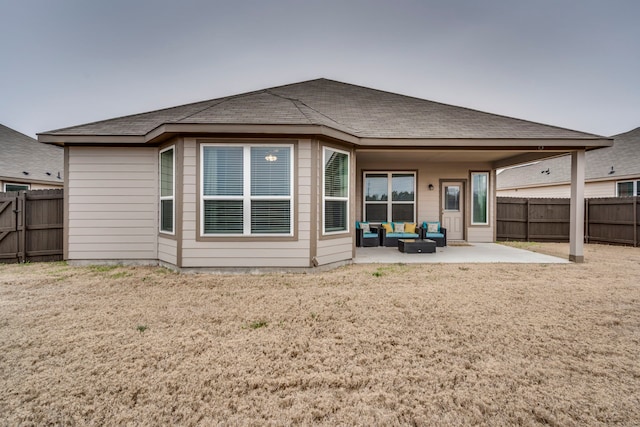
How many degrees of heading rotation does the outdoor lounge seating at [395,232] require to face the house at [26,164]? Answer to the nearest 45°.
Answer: approximately 90° to its right

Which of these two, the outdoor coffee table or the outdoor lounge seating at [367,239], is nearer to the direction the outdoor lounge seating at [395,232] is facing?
the outdoor coffee table

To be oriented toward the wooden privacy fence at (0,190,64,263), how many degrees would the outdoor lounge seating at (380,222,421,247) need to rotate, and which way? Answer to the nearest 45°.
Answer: approximately 45° to its right

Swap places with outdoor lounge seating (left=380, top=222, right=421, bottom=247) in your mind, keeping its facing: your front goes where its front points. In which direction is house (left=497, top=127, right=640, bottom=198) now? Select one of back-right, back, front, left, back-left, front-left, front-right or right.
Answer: back-left

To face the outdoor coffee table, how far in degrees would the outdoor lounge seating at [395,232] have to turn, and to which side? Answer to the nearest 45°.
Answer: approximately 45° to its left

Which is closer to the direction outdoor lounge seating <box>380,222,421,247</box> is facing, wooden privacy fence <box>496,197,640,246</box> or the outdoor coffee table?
the outdoor coffee table

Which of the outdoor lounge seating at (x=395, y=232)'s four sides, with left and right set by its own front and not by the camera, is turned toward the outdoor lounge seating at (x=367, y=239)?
right

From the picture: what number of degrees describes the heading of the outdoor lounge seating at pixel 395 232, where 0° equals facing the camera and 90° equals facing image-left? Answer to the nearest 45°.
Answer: approximately 0°

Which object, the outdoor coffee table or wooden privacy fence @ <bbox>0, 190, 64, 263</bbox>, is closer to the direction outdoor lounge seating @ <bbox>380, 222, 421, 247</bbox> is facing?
the outdoor coffee table

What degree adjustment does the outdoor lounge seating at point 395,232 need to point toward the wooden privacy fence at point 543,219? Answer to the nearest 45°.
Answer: approximately 135° to its left

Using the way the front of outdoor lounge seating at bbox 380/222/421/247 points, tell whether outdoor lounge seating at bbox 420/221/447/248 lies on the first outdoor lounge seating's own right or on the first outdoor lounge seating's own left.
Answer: on the first outdoor lounge seating's own left
